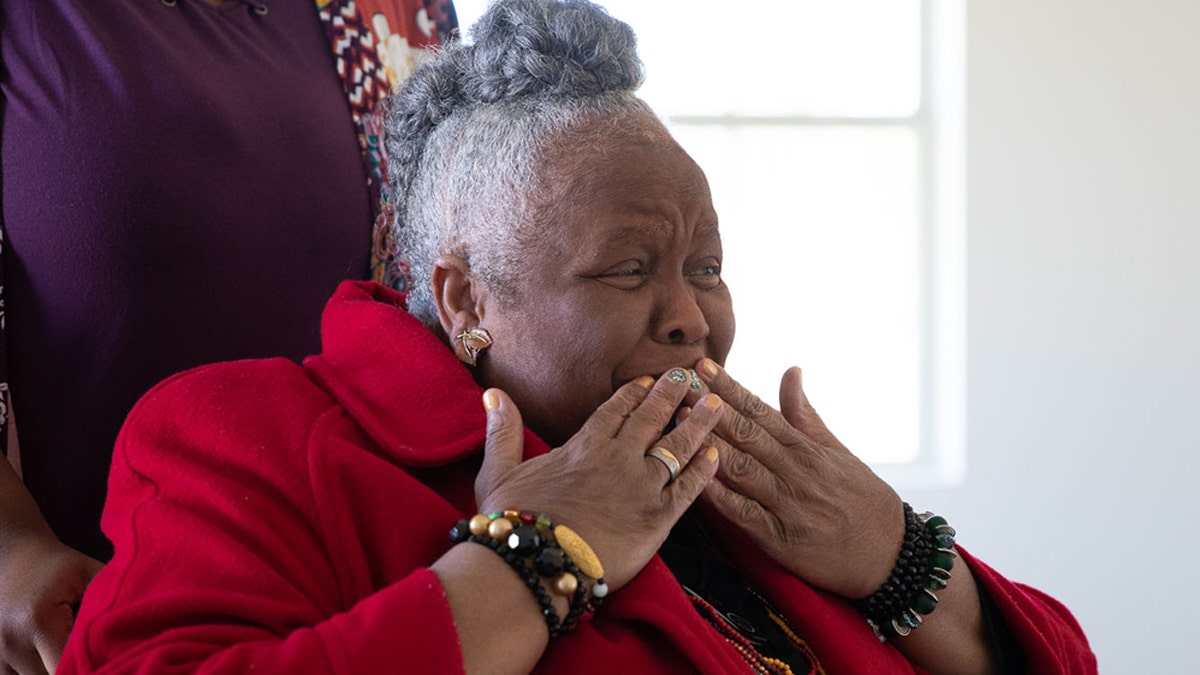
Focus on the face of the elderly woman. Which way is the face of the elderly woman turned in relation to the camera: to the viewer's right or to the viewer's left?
to the viewer's right

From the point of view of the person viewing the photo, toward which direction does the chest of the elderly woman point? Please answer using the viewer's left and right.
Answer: facing the viewer and to the right of the viewer

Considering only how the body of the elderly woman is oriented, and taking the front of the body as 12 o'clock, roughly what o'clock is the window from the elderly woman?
The window is roughly at 8 o'clock from the elderly woman.

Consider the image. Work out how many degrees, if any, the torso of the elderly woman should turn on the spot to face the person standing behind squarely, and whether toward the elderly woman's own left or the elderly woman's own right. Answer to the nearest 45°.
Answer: approximately 180°
